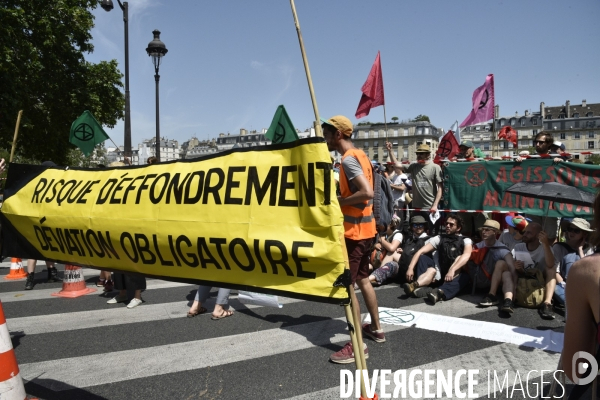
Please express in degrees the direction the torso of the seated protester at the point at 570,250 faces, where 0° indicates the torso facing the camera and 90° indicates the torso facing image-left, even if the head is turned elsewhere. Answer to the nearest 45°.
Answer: approximately 45°

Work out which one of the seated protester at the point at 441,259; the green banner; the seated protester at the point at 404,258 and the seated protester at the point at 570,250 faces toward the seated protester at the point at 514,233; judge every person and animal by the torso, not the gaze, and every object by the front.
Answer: the green banner

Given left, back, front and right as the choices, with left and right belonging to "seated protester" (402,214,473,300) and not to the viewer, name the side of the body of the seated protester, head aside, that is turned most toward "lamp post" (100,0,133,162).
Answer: right

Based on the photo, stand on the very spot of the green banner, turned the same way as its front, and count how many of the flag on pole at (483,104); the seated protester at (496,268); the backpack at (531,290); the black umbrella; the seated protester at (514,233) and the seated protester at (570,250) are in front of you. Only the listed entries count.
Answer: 5

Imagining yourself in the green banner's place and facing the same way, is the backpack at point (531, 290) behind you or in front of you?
in front

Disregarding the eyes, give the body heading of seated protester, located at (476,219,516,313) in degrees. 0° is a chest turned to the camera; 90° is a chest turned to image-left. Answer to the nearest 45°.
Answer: approximately 45°

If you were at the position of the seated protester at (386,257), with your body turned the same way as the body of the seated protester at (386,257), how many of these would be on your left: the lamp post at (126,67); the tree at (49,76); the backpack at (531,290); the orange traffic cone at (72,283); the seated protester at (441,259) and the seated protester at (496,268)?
3

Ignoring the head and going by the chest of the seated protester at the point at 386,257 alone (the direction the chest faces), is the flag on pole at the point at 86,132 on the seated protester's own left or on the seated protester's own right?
on the seated protester's own right
